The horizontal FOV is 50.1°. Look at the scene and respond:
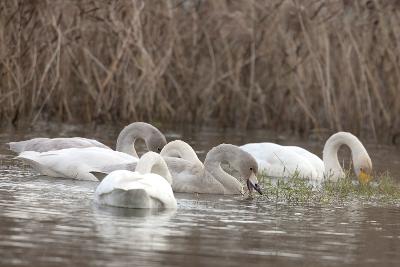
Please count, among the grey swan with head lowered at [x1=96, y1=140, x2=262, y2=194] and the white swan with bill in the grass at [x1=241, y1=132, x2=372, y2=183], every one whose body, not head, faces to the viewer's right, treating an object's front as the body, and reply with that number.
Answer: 2

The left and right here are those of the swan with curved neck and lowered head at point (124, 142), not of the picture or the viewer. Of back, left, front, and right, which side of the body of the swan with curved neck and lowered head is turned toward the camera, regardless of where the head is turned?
right

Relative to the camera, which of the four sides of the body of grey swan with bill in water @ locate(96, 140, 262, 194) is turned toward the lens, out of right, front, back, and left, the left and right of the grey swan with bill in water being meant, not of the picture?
right

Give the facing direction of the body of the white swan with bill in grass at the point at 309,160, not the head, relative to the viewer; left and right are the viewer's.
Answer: facing to the right of the viewer
